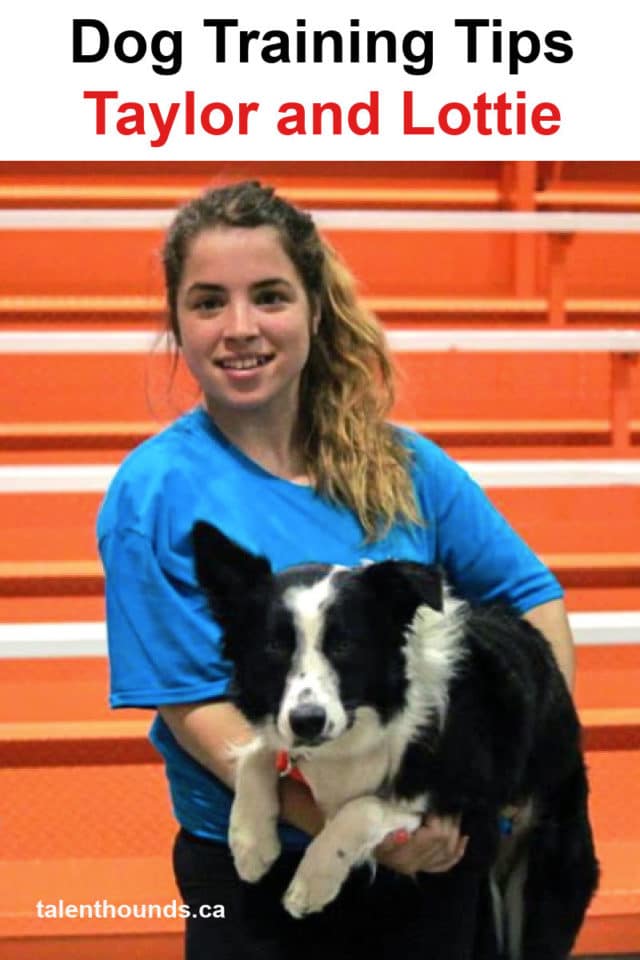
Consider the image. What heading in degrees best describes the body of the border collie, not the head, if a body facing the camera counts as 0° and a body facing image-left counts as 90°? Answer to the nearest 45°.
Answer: approximately 45°

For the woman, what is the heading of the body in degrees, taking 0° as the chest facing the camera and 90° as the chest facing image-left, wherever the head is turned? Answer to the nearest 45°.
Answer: approximately 0°
